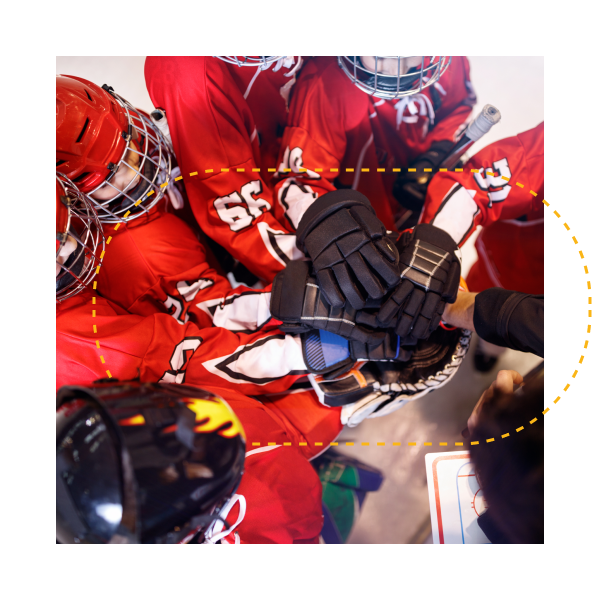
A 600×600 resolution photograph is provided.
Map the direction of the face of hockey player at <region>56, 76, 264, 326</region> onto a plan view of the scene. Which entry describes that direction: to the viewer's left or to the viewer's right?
to the viewer's right

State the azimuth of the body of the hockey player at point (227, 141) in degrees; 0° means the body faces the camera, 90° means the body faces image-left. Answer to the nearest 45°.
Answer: approximately 315°
